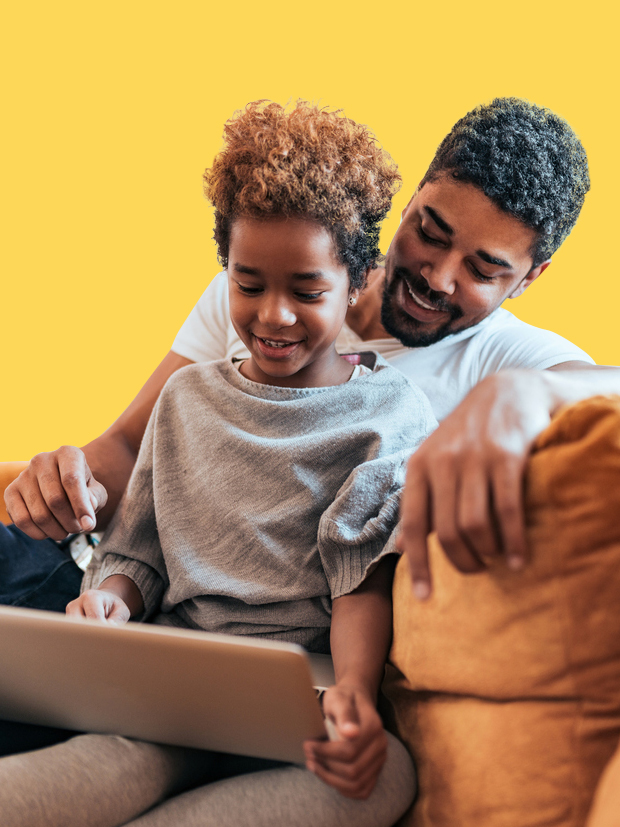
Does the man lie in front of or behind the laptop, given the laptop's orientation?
in front

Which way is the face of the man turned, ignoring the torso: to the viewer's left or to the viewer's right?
to the viewer's left

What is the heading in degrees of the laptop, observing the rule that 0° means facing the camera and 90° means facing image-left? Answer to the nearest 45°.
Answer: approximately 225°
